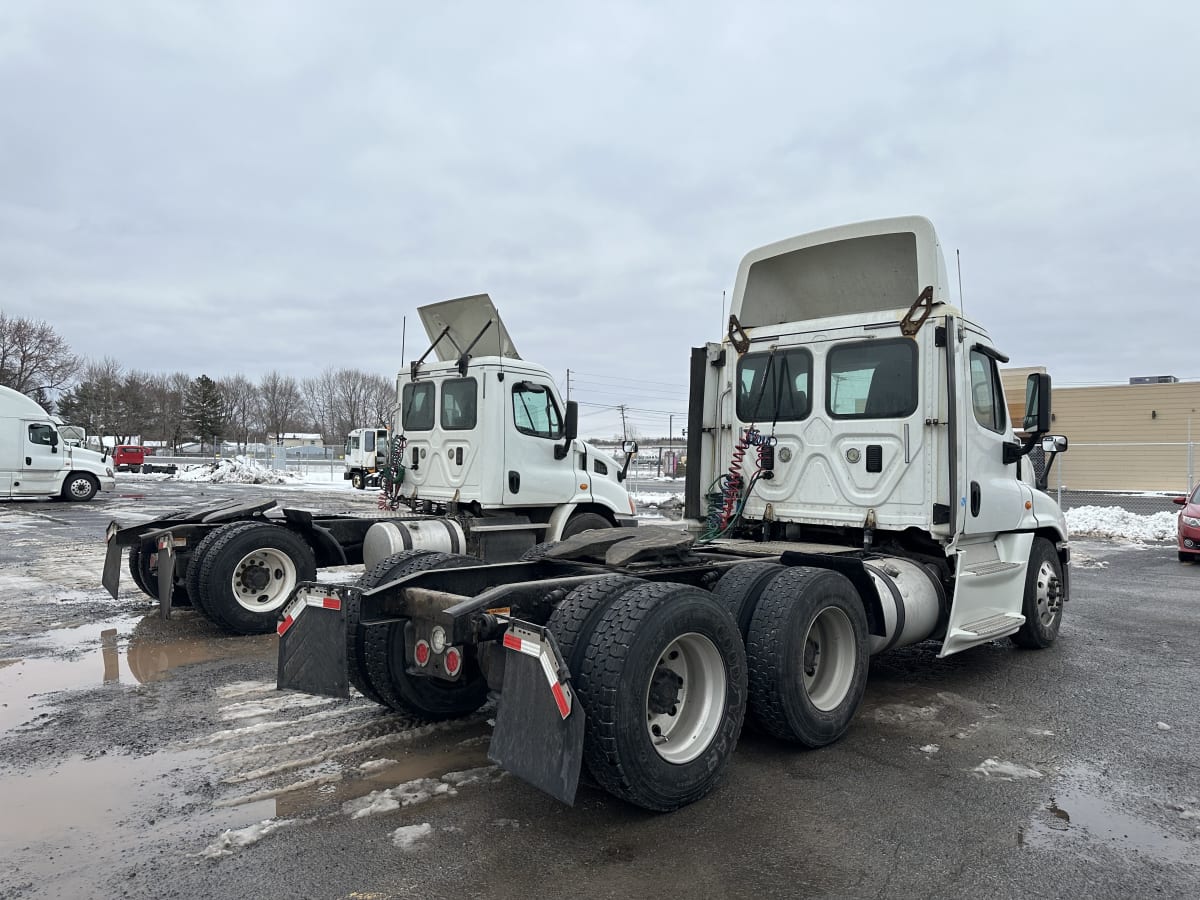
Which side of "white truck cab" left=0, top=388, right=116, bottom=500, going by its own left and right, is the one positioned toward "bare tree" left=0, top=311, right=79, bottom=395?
left

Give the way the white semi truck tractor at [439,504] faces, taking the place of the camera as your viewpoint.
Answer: facing away from the viewer and to the right of the viewer

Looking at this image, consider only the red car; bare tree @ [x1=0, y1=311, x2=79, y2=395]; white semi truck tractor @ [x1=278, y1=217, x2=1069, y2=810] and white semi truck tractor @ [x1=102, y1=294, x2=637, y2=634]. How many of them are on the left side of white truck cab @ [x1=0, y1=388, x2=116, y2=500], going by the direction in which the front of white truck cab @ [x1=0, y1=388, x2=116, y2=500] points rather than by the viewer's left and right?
1

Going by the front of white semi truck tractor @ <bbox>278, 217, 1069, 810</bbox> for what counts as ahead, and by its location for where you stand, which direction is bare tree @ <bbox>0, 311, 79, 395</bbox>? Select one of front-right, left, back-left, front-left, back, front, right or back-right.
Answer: left

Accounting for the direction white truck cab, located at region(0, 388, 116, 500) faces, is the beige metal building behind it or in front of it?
in front

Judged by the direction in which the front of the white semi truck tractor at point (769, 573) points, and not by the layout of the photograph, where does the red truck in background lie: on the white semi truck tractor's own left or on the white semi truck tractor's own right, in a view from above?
on the white semi truck tractor's own left

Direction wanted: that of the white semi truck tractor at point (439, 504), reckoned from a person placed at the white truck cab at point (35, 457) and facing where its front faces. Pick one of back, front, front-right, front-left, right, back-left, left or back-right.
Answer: right

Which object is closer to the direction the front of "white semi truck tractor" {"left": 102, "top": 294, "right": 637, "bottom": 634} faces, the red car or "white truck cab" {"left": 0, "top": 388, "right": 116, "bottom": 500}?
the red car

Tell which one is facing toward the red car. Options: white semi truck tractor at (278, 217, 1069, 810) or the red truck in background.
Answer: the white semi truck tractor

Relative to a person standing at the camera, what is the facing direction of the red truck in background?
facing to the left of the viewer

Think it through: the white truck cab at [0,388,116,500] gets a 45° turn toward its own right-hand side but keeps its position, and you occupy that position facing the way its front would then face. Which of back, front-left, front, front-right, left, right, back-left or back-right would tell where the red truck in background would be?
back-left

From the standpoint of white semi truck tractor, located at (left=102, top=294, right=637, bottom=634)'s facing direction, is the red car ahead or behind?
ahead

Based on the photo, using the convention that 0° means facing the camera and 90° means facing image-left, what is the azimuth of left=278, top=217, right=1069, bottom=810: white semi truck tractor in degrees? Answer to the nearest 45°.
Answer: approximately 225°

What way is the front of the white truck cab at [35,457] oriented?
to the viewer's right

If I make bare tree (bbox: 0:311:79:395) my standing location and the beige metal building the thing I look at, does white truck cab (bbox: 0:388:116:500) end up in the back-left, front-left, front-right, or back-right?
front-right
